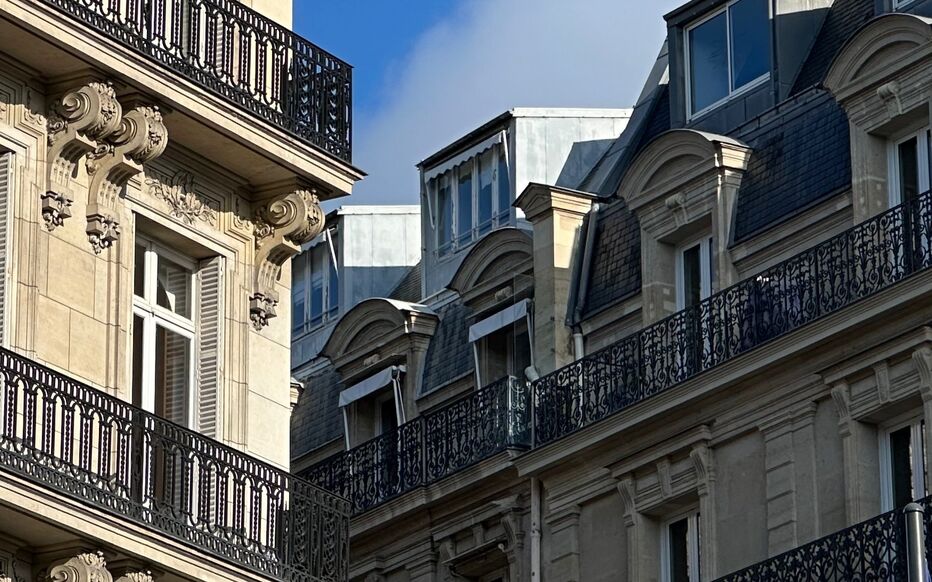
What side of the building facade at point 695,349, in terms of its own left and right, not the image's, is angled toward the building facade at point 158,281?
front

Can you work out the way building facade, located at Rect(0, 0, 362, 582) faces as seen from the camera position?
facing the viewer and to the right of the viewer

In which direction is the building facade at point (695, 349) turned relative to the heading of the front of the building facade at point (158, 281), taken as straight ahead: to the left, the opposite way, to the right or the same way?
to the right

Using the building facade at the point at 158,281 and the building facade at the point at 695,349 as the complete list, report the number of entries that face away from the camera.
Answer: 0

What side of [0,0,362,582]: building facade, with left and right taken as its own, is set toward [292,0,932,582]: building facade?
left

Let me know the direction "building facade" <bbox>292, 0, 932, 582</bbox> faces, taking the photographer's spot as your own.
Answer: facing the viewer and to the left of the viewer
